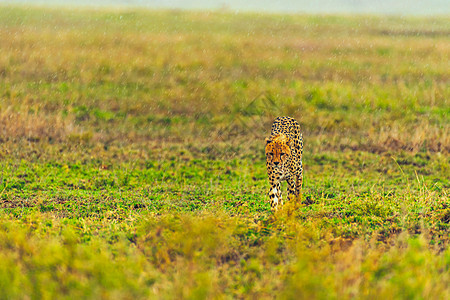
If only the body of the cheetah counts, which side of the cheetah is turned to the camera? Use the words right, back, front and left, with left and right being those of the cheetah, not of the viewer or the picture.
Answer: front
